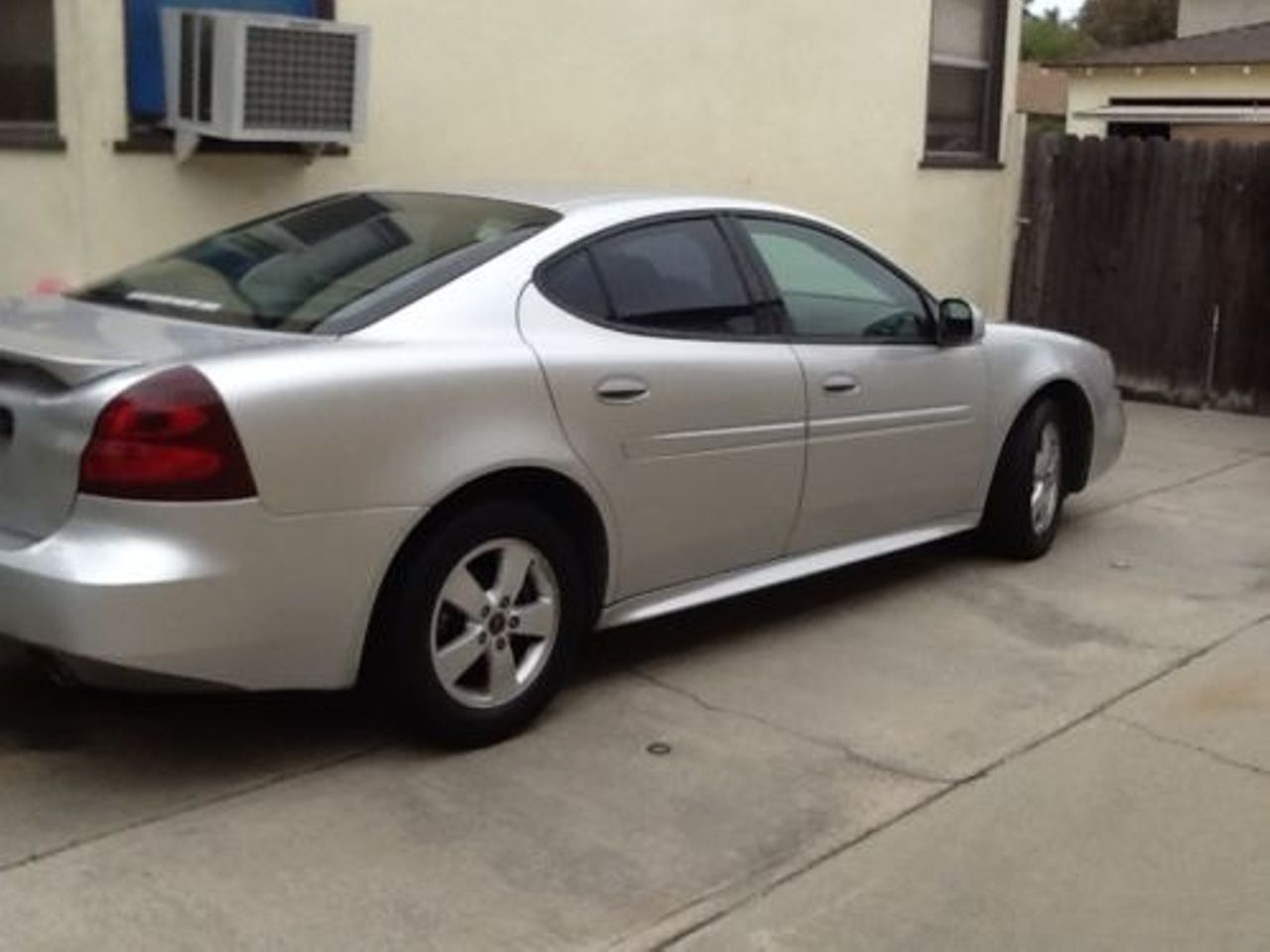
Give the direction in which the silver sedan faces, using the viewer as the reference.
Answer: facing away from the viewer and to the right of the viewer

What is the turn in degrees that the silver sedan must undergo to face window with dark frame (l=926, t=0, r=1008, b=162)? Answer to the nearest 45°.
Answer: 0° — it already faces it

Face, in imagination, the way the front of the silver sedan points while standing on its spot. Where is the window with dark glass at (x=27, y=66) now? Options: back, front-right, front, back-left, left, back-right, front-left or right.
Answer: left

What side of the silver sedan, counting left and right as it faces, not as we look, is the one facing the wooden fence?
front

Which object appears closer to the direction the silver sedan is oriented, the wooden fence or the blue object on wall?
the wooden fence

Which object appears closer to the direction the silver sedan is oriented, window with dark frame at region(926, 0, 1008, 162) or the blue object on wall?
the window with dark frame
